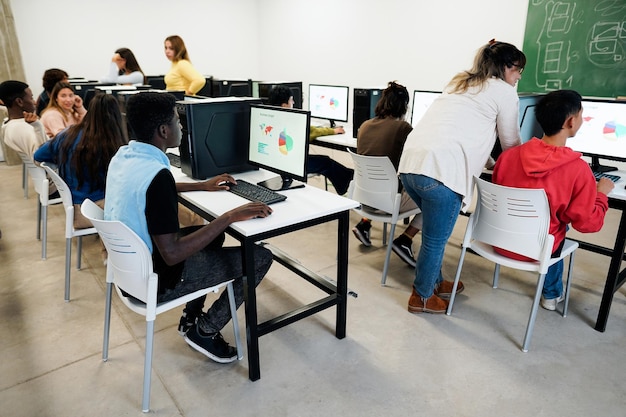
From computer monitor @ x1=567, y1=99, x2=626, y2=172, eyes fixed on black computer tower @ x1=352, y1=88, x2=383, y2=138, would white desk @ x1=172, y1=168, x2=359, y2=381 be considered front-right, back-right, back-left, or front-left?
front-left

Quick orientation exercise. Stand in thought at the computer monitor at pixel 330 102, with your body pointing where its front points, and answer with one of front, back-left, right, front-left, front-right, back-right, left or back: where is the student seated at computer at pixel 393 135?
front-left

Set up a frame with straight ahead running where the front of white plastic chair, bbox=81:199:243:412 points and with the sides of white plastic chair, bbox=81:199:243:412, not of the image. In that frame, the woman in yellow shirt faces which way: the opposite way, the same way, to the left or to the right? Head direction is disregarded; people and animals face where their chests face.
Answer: the opposite way

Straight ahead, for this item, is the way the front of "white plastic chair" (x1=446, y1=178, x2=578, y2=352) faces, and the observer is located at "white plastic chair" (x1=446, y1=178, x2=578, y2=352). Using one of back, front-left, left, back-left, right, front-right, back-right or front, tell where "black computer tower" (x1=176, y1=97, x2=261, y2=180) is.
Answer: back-left

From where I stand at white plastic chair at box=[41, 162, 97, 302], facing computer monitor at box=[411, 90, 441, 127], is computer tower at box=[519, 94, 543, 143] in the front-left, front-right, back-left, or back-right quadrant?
front-right

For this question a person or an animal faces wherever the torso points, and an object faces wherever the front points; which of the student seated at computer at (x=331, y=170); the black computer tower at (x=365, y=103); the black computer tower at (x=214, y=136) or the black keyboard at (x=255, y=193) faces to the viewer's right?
the student seated at computer

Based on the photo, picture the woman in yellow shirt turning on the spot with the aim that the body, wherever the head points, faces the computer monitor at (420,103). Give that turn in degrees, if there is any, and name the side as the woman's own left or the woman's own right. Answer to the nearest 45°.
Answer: approximately 90° to the woman's own left

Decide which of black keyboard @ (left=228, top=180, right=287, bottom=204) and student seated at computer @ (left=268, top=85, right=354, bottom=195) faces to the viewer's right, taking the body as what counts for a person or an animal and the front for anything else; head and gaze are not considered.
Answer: the student seated at computer

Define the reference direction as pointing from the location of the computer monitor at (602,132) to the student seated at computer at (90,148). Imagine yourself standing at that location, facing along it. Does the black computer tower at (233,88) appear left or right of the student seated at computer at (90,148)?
right

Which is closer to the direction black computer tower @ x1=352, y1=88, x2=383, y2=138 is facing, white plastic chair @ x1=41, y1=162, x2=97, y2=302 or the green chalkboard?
the white plastic chair

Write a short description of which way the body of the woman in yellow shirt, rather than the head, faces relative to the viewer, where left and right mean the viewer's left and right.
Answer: facing the viewer and to the left of the viewer

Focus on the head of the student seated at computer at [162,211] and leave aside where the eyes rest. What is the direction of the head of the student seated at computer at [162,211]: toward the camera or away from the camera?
away from the camera

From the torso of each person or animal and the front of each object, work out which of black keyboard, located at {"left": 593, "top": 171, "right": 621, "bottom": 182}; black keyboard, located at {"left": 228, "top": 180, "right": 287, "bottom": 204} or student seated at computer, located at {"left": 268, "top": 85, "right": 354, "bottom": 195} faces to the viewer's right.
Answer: the student seated at computer

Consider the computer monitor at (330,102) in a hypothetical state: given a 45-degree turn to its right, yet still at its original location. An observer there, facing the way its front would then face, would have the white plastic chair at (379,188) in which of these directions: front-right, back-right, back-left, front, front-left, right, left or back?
left

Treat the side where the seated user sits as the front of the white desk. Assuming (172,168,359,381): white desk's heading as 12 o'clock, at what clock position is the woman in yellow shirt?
The woman in yellow shirt is roughly at 4 o'clock from the white desk.

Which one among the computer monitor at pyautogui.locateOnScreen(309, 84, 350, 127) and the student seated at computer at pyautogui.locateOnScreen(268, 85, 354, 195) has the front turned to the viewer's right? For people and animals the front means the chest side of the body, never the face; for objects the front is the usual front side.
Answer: the student seated at computer

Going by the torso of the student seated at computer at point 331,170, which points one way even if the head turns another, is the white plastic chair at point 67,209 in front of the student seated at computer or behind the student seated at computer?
behind

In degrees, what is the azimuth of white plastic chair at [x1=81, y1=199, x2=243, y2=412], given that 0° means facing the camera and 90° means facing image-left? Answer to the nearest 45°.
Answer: approximately 225°

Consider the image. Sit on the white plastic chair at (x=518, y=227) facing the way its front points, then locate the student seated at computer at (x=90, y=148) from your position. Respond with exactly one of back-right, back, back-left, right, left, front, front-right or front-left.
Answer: back-left
